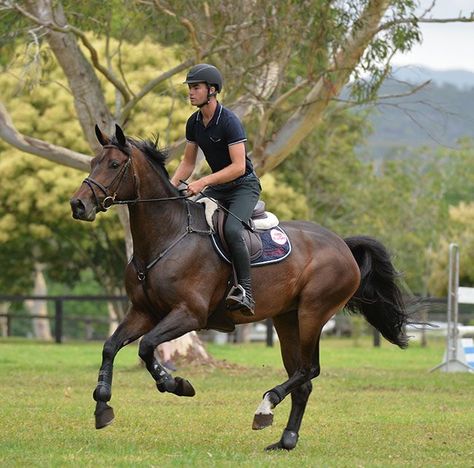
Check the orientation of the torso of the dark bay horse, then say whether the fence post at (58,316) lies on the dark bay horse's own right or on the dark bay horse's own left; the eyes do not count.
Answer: on the dark bay horse's own right

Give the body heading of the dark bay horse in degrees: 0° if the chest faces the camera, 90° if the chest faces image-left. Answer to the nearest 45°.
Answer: approximately 45°

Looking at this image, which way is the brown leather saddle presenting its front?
to the viewer's left

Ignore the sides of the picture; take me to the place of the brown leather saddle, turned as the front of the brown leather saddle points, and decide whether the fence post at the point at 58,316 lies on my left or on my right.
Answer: on my right
